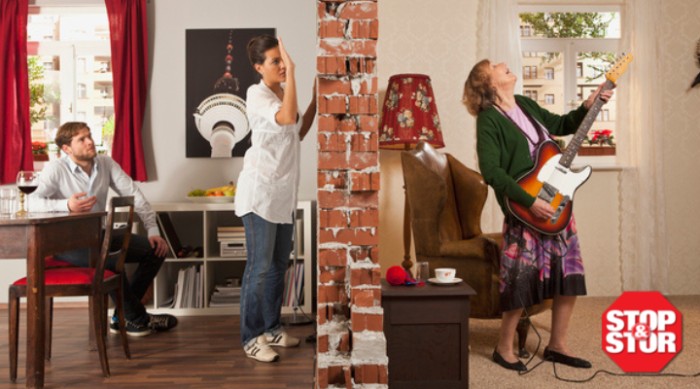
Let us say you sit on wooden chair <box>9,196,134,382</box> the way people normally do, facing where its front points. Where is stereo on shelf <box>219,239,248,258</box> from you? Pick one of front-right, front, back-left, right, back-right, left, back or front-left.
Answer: back-right

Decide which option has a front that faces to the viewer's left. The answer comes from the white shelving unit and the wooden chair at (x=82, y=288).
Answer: the wooden chair

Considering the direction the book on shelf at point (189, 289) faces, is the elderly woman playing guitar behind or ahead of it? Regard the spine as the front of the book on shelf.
ahead

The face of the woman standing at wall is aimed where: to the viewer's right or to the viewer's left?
to the viewer's right

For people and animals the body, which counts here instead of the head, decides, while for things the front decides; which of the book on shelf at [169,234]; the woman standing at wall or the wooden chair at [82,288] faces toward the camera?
the book on shelf

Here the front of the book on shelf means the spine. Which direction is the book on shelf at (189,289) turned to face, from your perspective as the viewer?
facing the viewer

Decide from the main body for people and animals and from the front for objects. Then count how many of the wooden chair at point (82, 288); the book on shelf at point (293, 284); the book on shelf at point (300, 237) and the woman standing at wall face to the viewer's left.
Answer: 1

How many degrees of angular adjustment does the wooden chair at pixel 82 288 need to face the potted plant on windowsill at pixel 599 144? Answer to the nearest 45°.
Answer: approximately 180°

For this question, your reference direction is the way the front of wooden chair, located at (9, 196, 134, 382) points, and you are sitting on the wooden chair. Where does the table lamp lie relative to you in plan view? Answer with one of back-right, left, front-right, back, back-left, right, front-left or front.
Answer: back

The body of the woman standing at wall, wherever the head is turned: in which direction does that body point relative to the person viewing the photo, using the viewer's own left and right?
facing to the right of the viewer

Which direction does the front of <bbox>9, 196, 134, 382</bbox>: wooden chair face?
to the viewer's left

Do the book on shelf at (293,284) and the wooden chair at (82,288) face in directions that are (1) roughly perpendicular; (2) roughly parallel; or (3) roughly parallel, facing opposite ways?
roughly perpendicular

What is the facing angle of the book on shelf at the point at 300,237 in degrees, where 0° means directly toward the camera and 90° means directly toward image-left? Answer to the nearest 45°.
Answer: approximately 0°

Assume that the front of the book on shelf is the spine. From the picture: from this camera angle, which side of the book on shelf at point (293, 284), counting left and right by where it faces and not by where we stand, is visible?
front

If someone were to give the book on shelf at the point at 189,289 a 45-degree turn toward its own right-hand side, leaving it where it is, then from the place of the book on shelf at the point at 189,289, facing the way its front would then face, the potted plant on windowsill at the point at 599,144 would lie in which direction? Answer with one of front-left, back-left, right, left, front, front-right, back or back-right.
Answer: back-left
